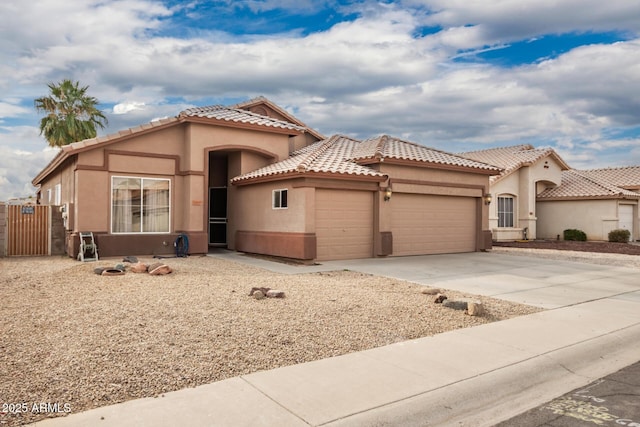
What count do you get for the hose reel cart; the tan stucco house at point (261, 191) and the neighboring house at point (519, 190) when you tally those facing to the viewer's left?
0

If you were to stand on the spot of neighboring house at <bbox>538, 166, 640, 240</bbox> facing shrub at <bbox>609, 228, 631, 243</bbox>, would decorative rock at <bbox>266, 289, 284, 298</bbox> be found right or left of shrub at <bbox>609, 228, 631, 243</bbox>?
right

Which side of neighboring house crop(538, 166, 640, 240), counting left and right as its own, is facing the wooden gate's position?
right

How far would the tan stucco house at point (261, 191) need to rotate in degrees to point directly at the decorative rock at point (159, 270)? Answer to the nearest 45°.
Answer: approximately 90° to its right

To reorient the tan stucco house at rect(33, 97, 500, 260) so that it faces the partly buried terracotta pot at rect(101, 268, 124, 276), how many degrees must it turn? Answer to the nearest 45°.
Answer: approximately 90° to its right

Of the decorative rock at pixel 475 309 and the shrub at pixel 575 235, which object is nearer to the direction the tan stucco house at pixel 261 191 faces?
the decorative rock

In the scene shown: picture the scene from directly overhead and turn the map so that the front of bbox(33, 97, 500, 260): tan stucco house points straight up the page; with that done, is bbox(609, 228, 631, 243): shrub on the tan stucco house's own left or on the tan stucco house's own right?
on the tan stucco house's own left

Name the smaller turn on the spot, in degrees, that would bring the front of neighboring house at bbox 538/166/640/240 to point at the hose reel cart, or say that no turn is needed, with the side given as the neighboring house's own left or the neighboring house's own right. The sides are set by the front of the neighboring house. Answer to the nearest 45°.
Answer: approximately 90° to the neighboring house's own right

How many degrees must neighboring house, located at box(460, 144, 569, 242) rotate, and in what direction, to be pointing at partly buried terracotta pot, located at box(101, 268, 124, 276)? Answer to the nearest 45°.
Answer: approximately 90° to its right

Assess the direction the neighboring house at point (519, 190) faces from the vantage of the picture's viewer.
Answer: facing the viewer and to the right of the viewer

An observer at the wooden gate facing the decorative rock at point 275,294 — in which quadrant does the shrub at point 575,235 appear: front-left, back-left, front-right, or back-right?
front-left

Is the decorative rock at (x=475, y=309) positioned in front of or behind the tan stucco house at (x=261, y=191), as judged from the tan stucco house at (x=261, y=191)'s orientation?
in front
